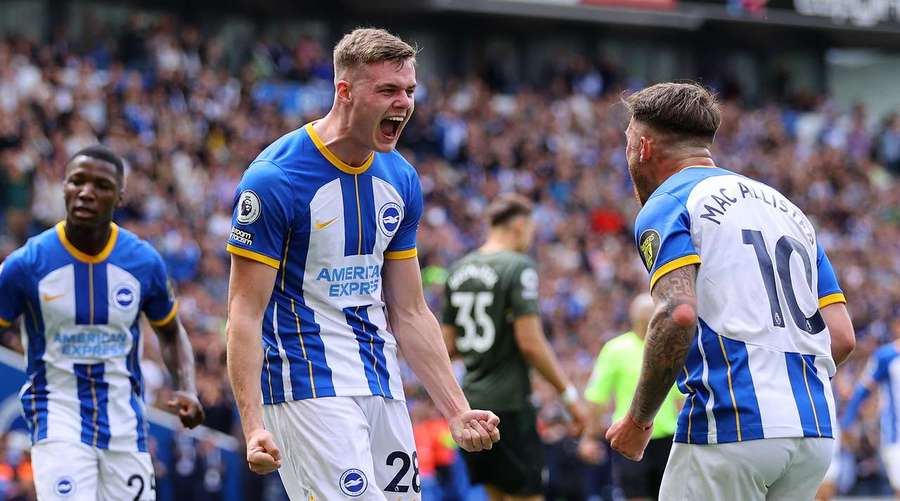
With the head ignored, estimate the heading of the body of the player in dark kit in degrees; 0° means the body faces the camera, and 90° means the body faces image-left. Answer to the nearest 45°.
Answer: approximately 225°

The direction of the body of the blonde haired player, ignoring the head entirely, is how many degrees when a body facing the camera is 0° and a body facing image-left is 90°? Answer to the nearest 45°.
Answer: approximately 315°

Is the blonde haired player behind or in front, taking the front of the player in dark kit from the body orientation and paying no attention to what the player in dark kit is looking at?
behind

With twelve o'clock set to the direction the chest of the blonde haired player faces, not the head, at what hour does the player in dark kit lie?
The player in dark kit is roughly at 8 o'clock from the blonde haired player.
